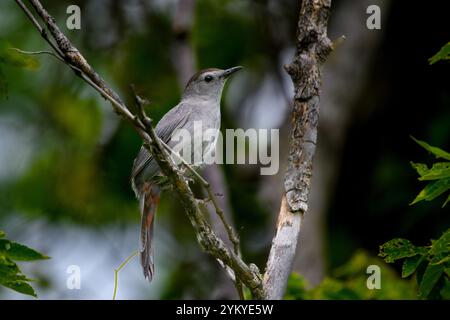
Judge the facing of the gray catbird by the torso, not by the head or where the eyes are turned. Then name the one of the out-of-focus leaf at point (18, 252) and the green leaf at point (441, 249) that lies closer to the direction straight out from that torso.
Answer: the green leaf

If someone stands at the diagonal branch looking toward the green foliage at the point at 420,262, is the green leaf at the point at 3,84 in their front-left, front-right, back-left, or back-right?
back-left

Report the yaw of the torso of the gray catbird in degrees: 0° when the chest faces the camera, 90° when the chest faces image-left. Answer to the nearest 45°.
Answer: approximately 270°

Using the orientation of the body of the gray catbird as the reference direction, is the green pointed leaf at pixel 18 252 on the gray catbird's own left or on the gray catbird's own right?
on the gray catbird's own right

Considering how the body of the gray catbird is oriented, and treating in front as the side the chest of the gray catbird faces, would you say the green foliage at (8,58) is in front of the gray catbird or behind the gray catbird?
behind

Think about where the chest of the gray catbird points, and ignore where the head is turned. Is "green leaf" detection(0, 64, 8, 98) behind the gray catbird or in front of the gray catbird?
behind
